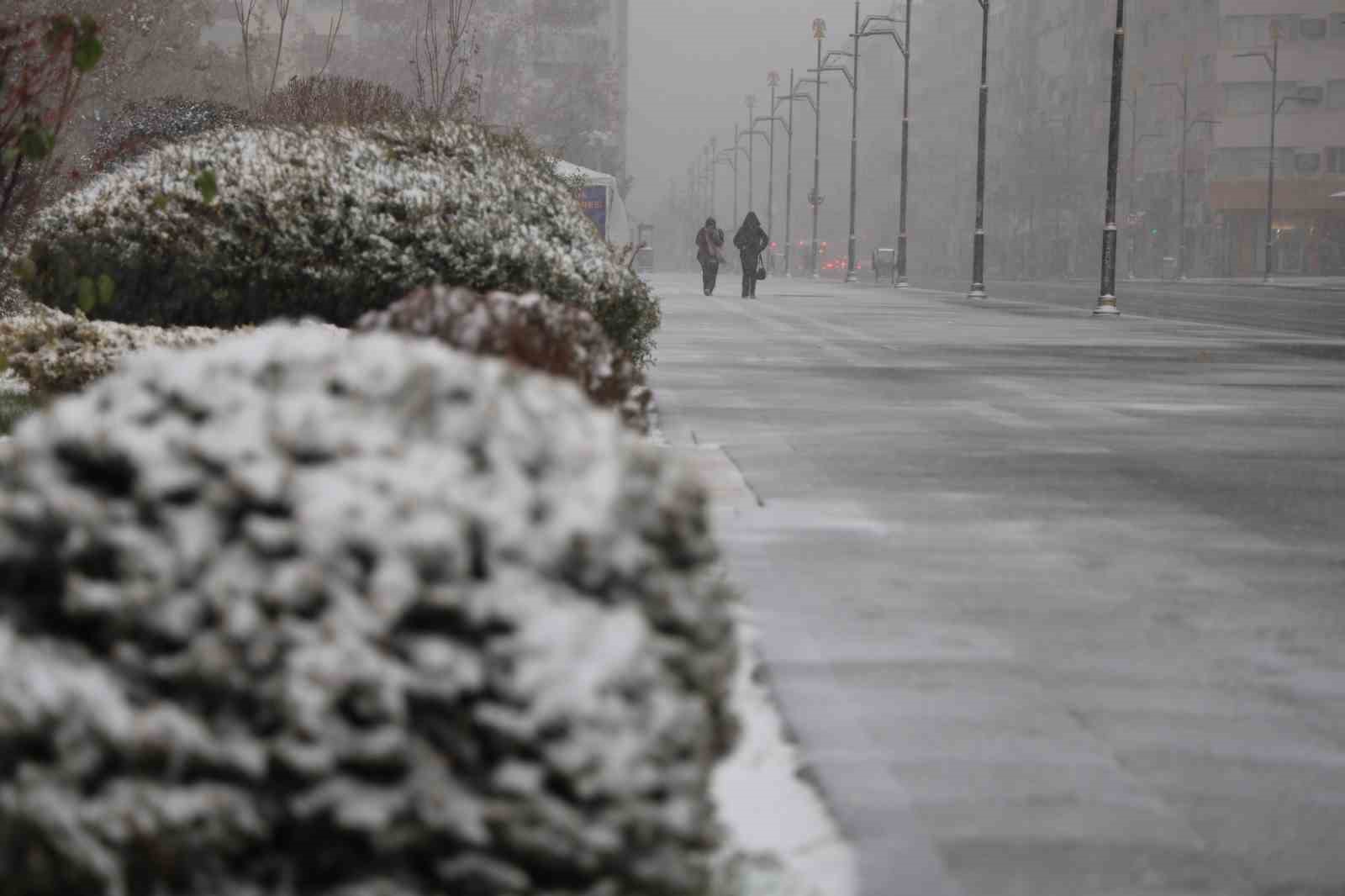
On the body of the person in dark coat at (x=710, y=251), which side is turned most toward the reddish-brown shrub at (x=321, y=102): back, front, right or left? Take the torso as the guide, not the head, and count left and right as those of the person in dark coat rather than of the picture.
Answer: back

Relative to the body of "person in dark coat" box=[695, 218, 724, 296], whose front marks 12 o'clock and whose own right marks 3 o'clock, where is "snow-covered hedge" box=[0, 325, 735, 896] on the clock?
The snow-covered hedge is roughly at 6 o'clock from the person in dark coat.

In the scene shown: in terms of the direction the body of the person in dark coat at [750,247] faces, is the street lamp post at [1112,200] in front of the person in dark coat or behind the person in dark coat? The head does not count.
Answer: behind

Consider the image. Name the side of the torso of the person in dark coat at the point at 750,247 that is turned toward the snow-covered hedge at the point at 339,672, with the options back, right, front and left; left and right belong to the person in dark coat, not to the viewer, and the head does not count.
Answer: back

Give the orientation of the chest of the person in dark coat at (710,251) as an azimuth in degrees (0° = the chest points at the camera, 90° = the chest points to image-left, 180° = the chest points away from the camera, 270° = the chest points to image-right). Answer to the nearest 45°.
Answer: approximately 180°

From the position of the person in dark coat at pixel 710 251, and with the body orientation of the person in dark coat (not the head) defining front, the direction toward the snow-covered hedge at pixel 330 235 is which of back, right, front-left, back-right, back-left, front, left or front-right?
back

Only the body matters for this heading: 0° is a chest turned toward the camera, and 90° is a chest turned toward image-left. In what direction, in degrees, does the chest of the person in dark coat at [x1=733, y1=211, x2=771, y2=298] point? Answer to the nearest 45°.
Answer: approximately 180°

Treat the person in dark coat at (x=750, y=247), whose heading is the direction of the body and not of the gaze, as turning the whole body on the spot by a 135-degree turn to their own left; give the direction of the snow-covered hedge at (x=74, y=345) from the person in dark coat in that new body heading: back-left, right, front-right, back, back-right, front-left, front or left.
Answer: front-left

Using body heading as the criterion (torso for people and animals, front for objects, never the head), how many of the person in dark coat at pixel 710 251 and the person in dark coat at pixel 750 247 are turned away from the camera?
2
